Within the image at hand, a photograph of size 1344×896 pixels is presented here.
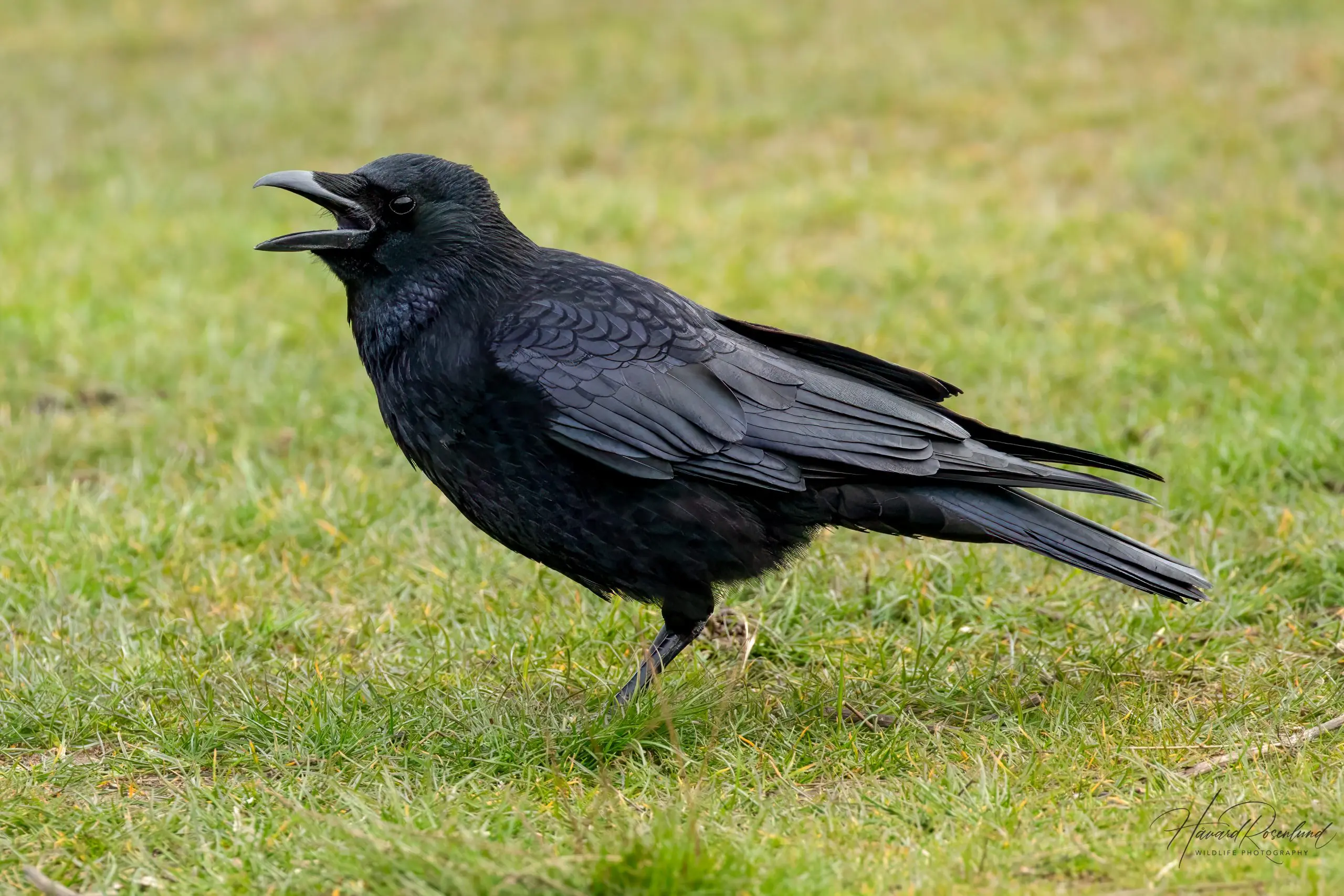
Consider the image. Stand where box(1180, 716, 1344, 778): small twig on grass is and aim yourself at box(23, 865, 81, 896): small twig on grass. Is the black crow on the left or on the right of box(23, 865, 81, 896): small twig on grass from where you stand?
right

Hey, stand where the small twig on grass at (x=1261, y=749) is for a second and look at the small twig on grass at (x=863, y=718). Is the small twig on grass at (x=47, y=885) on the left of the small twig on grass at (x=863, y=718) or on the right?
left

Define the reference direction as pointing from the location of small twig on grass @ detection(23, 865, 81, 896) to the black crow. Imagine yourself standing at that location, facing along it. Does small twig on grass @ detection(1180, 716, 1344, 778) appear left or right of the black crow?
right

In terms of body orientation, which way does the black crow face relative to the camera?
to the viewer's left

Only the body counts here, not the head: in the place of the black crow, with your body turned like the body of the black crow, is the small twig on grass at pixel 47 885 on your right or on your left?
on your left

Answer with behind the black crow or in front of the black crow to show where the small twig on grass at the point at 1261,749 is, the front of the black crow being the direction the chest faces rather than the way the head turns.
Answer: behind
